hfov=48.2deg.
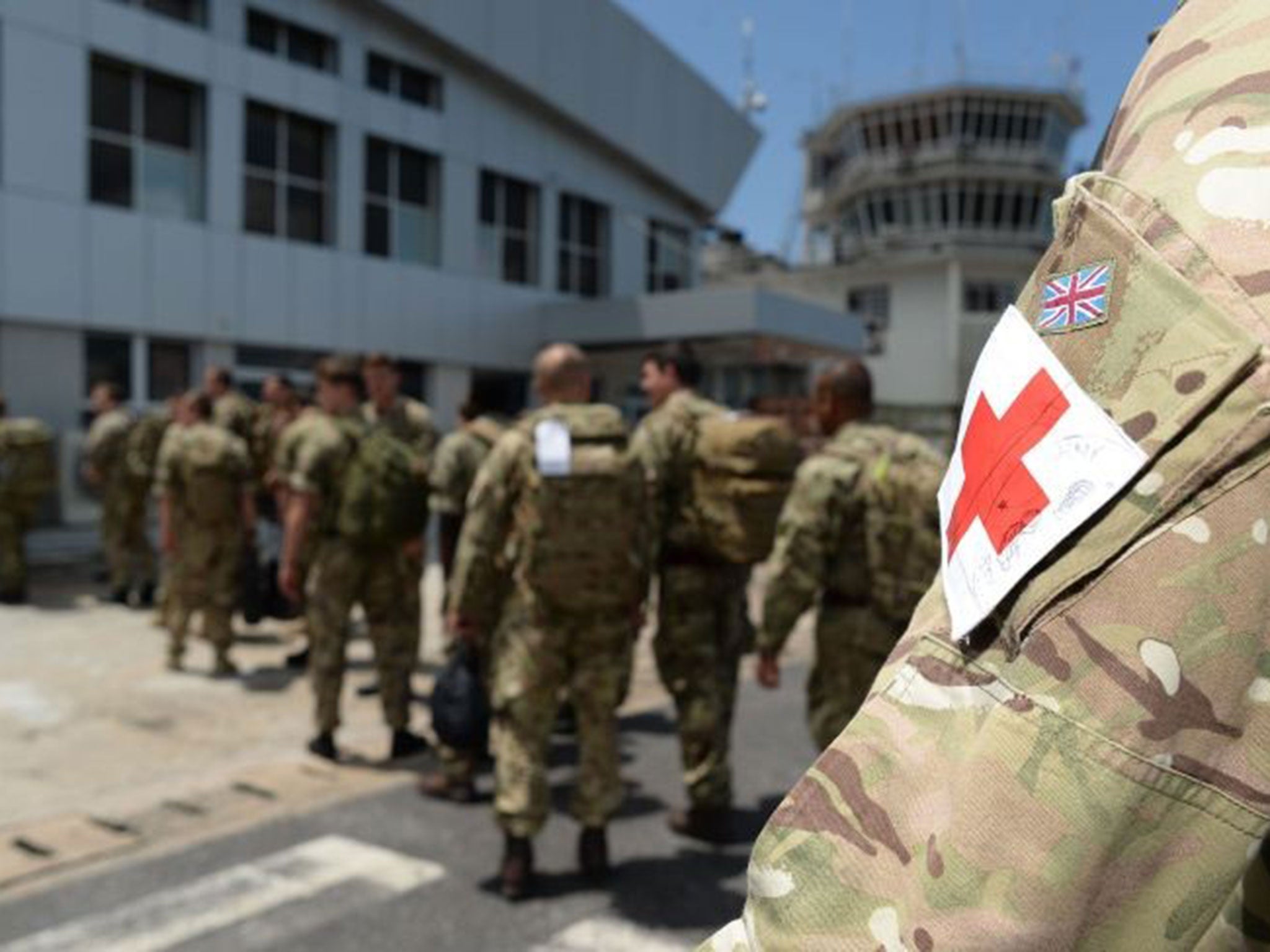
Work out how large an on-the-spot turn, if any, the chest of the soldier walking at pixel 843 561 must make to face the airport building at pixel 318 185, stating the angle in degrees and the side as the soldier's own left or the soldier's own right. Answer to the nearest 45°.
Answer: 0° — they already face it

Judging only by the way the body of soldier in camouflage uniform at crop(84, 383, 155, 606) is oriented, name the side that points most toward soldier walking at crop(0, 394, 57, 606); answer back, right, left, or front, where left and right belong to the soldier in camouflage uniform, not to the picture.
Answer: front

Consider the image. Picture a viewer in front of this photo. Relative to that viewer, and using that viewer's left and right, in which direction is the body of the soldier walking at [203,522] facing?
facing away from the viewer

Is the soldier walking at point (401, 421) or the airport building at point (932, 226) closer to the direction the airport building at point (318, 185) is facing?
the soldier walking

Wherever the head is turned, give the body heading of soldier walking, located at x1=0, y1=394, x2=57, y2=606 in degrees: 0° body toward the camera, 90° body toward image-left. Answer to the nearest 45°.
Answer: approximately 180°

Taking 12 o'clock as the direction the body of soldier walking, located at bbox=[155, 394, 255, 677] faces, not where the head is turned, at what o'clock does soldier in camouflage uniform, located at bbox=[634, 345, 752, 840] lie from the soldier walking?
The soldier in camouflage uniform is roughly at 5 o'clock from the soldier walking.

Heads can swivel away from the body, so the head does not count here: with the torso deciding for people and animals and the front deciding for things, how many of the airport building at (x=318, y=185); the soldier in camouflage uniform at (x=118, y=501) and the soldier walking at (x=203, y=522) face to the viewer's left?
1

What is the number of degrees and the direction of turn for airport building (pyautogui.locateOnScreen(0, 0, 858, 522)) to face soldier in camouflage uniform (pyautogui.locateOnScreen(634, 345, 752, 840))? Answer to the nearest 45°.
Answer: approximately 45° to its right

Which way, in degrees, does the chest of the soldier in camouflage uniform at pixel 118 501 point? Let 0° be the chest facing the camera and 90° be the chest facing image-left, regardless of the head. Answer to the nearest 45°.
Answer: approximately 90°

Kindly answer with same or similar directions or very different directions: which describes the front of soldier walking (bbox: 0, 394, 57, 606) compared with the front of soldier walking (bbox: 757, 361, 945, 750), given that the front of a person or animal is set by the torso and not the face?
same or similar directions

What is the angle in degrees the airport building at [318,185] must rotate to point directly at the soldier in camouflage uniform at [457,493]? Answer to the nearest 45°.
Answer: approximately 45° to its right

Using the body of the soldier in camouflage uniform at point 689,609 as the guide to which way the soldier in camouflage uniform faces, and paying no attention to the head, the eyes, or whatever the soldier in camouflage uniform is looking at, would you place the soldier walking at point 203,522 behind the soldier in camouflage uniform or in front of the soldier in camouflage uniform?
in front
